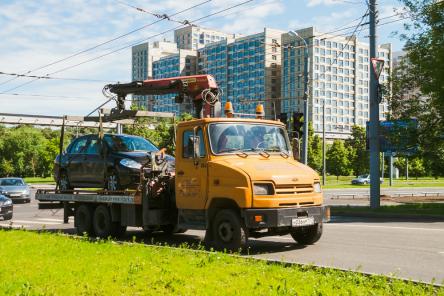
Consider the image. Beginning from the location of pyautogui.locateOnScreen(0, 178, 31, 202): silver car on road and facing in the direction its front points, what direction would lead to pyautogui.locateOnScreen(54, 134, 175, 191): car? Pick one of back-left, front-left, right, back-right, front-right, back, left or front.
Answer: front-right

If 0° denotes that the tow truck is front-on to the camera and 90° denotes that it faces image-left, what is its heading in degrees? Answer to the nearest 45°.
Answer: approximately 315°

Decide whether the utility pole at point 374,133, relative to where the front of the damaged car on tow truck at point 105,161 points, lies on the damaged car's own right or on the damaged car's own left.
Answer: on the damaged car's own left

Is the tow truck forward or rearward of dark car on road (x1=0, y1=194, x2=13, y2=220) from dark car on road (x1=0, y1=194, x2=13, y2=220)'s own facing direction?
forward

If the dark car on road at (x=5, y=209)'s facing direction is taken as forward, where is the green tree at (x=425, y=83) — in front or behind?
in front

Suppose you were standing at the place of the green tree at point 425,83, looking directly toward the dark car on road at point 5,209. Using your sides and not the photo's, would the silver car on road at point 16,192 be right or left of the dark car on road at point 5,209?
right

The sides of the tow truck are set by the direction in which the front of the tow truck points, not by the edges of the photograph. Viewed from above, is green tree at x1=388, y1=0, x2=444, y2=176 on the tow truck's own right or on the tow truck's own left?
on the tow truck's own left
